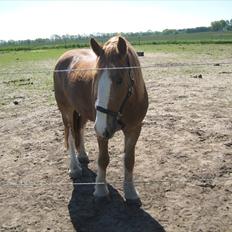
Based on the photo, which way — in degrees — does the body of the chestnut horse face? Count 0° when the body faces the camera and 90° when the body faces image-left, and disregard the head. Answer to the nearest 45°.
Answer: approximately 315°
